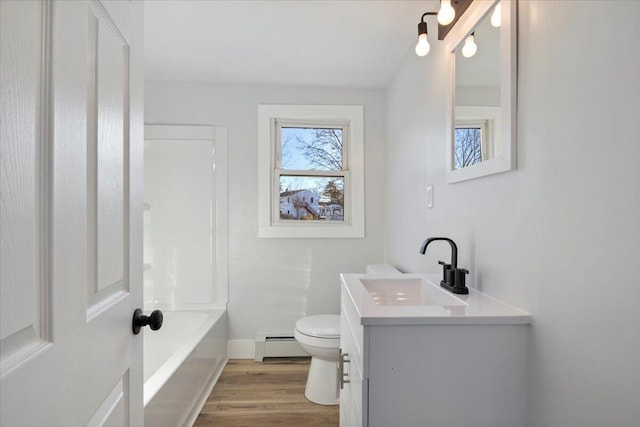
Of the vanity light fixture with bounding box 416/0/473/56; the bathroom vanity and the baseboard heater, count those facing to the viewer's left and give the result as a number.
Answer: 2

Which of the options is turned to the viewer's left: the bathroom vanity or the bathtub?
the bathroom vanity

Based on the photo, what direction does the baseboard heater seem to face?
toward the camera

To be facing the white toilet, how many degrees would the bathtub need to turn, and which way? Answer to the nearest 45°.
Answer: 0° — it already faces it

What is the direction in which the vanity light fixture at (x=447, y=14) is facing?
to the viewer's left

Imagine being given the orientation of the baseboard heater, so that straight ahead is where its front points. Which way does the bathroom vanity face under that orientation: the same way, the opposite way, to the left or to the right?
to the right

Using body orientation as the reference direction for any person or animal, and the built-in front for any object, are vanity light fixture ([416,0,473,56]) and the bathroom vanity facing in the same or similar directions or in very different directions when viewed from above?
same or similar directions

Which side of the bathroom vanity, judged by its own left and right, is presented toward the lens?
left

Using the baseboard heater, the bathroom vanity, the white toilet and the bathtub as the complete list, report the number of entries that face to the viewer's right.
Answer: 1

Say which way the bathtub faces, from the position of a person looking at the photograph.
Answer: facing to the right of the viewer

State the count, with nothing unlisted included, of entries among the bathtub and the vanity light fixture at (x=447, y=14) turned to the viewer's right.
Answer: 1

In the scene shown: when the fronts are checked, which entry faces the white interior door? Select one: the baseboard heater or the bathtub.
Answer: the baseboard heater

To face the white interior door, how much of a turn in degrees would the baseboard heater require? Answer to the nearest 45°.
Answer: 0° — it already faces it
